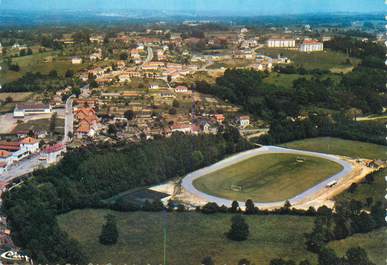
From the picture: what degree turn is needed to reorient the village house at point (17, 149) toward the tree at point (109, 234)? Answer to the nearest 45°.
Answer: approximately 45° to its right

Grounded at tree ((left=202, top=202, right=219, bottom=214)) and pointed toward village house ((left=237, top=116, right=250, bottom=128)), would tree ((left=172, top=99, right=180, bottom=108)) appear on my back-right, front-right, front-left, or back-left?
front-left

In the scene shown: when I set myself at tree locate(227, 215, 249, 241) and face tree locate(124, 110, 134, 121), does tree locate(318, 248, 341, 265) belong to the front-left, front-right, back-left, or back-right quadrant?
back-right

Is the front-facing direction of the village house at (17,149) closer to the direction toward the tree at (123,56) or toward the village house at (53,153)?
the village house

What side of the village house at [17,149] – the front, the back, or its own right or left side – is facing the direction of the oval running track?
front

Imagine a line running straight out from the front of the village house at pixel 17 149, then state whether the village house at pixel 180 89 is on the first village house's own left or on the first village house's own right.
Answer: on the first village house's own left

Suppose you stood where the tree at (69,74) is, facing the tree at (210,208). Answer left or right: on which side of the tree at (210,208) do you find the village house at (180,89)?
left

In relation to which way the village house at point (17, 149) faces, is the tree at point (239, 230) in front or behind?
in front

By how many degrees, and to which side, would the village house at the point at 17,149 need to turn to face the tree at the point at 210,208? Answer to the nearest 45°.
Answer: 0° — it already faces it

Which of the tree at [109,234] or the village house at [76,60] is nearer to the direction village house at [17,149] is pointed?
the tree

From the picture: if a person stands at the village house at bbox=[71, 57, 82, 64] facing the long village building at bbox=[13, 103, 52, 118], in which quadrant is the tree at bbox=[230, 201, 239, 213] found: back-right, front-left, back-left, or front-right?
front-left

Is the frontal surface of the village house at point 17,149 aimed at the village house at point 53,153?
yes

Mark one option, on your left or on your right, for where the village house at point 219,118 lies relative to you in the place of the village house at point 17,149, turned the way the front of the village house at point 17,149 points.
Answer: on your left

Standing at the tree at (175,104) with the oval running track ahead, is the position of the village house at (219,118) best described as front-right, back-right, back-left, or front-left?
front-left

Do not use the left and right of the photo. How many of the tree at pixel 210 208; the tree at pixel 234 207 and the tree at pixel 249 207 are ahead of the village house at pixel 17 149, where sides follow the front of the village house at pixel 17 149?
3
